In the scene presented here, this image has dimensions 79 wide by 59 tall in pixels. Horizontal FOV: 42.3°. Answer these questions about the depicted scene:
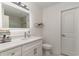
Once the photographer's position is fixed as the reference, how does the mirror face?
facing the viewer and to the right of the viewer

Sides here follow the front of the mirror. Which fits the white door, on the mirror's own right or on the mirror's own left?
on the mirror's own left
